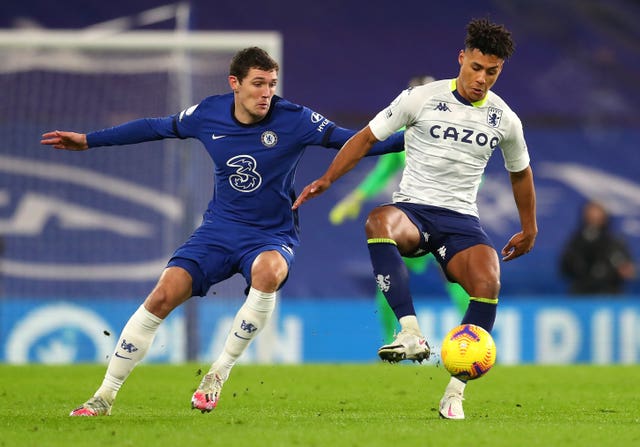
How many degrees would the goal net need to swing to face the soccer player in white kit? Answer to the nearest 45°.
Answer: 0° — it already faces them

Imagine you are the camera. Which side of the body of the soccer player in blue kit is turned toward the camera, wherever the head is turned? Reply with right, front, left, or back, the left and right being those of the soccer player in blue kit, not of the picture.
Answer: front

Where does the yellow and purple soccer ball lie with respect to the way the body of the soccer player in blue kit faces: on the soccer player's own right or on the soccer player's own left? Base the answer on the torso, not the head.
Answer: on the soccer player's own left

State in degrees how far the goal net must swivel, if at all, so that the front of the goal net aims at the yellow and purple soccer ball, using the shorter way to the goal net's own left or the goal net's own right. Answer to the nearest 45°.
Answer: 0° — it already faces it

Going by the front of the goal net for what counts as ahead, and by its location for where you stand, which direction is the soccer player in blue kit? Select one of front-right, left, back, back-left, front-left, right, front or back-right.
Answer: front

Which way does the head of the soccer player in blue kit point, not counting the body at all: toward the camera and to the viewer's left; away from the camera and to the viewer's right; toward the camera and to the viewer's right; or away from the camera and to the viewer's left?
toward the camera and to the viewer's right

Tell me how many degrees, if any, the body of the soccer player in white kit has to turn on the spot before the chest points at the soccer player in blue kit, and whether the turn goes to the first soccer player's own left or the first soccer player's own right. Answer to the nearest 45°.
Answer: approximately 90° to the first soccer player's own right

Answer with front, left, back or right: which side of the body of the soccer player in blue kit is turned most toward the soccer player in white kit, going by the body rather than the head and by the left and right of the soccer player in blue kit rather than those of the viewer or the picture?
left

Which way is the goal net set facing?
toward the camera

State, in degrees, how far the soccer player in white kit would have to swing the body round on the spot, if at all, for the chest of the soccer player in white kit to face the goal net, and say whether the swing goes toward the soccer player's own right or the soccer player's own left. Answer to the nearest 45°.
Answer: approximately 135° to the soccer player's own right

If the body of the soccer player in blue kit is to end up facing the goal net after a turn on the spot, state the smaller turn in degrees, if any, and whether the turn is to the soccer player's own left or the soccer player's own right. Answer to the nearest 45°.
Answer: approximately 180°

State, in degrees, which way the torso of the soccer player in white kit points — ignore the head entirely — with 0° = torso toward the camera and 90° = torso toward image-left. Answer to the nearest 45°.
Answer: approximately 0°
